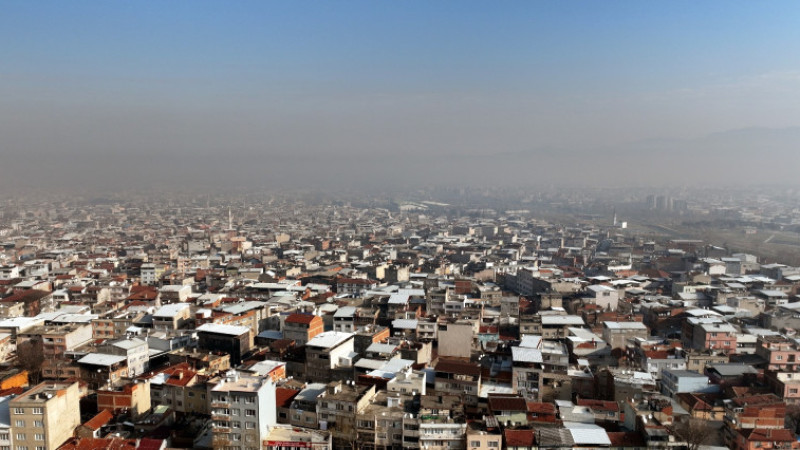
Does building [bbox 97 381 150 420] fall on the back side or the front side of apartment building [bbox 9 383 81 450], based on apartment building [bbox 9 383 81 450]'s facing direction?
on the back side

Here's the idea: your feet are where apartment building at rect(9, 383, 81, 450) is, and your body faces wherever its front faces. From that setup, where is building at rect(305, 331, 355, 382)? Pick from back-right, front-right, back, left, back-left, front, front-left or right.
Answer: back-left

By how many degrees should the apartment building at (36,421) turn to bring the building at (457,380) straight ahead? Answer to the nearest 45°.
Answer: approximately 135° to its left

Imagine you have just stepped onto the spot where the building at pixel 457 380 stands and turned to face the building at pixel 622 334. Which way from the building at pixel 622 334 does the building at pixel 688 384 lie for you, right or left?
right

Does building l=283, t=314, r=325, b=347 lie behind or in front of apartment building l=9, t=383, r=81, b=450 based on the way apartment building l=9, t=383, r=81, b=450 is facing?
behind

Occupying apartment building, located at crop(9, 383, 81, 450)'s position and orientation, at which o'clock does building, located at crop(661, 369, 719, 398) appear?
The building is roughly at 8 o'clock from the apartment building.

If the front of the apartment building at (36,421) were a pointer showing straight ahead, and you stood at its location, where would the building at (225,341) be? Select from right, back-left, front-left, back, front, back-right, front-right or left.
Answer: back

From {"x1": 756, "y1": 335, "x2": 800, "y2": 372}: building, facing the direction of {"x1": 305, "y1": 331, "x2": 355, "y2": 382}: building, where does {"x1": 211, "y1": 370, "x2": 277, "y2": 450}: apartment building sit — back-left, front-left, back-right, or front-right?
front-left

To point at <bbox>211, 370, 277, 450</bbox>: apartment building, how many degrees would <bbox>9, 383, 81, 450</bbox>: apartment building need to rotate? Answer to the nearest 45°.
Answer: approximately 90° to its left

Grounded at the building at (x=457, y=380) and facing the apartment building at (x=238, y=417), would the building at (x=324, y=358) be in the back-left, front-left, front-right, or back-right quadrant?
front-right

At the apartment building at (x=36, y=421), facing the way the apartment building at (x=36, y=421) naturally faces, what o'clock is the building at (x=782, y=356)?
The building is roughly at 8 o'clock from the apartment building.

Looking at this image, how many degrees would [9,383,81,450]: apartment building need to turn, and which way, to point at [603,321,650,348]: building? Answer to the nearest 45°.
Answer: approximately 135° to its left

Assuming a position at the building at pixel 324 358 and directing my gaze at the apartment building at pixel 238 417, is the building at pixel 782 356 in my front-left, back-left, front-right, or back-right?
back-left
